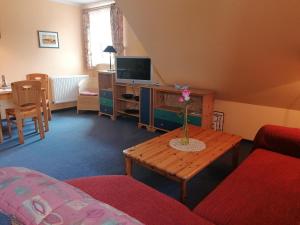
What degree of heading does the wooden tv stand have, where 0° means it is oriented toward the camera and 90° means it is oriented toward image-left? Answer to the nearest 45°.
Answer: approximately 45°

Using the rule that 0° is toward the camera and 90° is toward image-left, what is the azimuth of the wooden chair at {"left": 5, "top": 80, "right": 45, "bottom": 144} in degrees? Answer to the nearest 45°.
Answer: approximately 135°

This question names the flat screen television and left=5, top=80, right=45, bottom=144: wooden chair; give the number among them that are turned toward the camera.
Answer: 1

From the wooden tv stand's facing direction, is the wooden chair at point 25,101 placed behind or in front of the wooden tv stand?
in front

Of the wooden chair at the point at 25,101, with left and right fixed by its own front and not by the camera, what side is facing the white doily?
back

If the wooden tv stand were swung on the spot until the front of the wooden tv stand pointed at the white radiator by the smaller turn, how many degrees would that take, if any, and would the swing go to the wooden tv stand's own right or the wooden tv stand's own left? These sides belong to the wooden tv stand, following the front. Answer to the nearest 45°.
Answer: approximately 90° to the wooden tv stand's own right

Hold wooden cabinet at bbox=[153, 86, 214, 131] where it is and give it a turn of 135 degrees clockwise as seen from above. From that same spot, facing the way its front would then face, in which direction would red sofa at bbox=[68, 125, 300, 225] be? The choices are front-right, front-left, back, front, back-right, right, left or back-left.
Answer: back

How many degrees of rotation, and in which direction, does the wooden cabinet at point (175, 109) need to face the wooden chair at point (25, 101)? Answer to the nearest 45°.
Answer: approximately 45° to its right

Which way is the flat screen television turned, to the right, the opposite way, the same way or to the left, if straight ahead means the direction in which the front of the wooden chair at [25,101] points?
to the left

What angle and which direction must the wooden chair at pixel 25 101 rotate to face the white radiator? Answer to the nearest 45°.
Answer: approximately 90° to its right

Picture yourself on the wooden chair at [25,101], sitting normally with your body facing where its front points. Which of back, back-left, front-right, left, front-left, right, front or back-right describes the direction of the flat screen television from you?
back-right

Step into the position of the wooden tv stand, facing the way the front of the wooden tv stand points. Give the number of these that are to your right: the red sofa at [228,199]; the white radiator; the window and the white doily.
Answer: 2

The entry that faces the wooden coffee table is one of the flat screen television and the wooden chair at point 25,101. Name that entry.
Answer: the flat screen television

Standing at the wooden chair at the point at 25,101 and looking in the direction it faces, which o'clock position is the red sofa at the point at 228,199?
The red sofa is roughly at 7 o'clock from the wooden chair.

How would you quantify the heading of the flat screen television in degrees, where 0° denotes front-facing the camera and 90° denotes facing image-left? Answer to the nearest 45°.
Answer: approximately 0°

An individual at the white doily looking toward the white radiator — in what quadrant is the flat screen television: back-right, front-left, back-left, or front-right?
front-right

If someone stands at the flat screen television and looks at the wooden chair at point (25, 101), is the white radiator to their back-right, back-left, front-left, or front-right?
front-right

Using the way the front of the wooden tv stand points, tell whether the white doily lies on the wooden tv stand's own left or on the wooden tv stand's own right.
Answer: on the wooden tv stand's own left

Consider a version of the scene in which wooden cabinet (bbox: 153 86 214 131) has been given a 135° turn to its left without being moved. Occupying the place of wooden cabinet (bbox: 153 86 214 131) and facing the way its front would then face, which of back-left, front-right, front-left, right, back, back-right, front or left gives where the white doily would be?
right

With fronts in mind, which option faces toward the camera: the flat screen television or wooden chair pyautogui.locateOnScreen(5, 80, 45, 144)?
the flat screen television

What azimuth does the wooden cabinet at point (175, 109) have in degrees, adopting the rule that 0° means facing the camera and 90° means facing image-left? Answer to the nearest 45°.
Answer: approximately 45°
